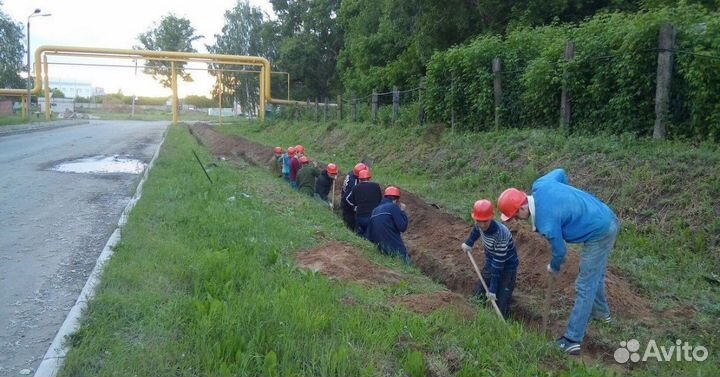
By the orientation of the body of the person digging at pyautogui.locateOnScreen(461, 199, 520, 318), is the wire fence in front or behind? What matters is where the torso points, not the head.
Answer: behind

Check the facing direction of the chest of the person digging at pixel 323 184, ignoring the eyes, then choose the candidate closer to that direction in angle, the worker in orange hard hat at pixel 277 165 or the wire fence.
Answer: the wire fence

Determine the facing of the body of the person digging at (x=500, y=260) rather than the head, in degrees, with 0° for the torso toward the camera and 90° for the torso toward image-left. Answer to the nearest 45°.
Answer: approximately 45°

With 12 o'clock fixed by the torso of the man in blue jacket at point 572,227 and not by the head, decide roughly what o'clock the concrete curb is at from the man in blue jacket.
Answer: The concrete curb is roughly at 11 o'clock from the man in blue jacket.

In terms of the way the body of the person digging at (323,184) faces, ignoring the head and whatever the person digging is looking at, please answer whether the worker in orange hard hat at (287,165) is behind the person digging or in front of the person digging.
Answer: behind

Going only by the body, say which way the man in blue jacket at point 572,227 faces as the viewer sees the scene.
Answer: to the viewer's left

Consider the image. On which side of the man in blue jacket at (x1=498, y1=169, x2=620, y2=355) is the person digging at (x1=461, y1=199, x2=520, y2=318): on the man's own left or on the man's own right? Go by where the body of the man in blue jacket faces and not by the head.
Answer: on the man's own right

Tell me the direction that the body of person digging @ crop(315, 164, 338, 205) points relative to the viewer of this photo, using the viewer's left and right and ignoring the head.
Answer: facing the viewer and to the right of the viewer

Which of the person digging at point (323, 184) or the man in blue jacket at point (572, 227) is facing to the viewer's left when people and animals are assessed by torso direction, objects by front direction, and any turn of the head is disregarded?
the man in blue jacket

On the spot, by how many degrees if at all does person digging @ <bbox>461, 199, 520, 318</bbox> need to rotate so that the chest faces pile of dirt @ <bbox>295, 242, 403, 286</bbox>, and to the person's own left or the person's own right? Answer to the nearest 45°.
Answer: approximately 45° to the person's own right

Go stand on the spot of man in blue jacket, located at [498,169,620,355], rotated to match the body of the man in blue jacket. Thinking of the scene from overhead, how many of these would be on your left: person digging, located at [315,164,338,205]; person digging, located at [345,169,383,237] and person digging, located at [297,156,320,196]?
0

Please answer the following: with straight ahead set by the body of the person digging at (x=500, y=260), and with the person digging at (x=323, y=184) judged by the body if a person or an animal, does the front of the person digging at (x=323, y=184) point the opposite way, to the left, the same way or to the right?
to the left

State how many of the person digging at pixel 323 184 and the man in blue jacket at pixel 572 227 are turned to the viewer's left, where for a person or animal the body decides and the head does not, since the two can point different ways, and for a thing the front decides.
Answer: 1
